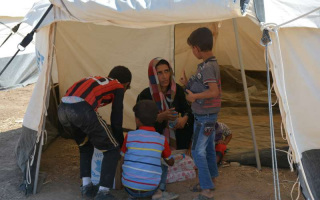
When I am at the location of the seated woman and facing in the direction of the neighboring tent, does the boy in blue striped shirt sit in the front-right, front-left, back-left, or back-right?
back-left

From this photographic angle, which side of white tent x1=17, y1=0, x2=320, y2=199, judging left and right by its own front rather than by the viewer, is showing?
front

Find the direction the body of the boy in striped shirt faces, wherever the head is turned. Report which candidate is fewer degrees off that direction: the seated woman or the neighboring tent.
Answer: the seated woman

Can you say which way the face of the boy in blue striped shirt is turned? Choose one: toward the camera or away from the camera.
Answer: away from the camera

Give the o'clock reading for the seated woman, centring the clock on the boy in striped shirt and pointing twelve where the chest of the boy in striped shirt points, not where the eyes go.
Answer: The seated woman is roughly at 11 o'clock from the boy in striped shirt.

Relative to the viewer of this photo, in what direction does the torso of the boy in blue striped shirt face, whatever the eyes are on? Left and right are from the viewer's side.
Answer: facing away from the viewer and to the right of the viewer
